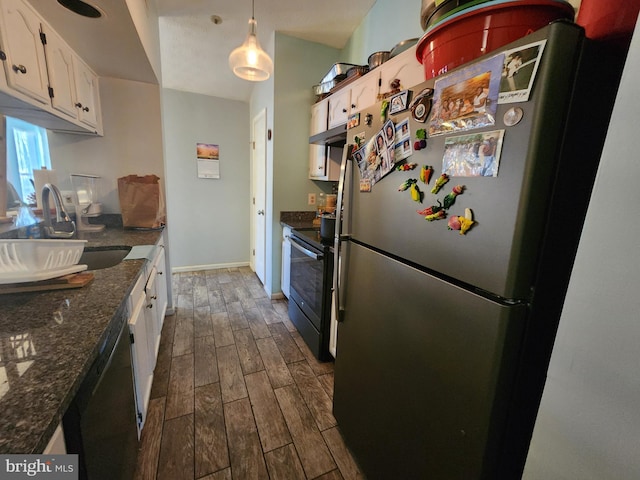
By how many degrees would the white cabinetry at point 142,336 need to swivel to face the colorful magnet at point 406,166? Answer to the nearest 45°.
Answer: approximately 45° to its right

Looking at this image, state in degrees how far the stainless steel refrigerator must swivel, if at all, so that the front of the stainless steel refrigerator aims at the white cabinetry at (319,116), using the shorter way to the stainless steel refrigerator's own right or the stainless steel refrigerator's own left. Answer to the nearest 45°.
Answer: approximately 90° to the stainless steel refrigerator's own right

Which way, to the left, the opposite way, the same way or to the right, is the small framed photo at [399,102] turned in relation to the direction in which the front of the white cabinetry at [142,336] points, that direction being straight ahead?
the opposite way

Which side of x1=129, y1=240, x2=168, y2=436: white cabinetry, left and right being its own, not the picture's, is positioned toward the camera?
right

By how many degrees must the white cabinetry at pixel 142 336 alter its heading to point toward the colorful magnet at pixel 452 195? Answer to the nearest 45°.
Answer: approximately 45° to its right

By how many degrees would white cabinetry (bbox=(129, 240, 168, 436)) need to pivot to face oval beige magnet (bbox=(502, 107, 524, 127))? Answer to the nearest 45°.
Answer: approximately 45° to its right

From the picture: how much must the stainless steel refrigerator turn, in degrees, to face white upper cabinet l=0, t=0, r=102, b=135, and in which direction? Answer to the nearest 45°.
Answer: approximately 45° to its right

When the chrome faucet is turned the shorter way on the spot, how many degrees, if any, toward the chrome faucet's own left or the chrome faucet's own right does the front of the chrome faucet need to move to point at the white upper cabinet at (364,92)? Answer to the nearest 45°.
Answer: approximately 45° to the chrome faucet's own right

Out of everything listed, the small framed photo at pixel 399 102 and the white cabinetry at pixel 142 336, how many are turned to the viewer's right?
1

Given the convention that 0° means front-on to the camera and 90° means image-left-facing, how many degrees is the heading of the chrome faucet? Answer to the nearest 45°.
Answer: approximately 270°

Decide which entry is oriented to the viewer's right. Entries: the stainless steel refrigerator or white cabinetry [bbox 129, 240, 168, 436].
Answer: the white cabinetry

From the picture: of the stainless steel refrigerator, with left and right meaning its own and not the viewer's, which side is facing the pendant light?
right

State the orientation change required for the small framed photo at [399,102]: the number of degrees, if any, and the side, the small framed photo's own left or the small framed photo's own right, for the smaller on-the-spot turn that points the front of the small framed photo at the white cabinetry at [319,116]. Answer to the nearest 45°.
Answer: approximately 90° to the small framed photo's own right
